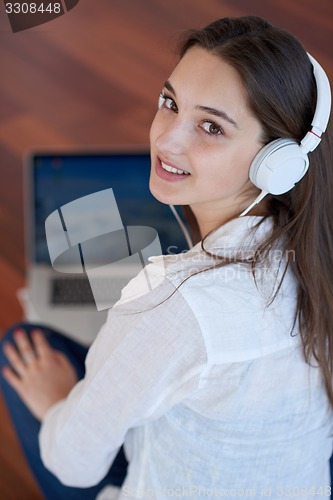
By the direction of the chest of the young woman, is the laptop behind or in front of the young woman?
in front

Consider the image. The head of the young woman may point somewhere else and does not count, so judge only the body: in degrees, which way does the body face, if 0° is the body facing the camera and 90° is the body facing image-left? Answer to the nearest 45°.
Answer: approximately 135°

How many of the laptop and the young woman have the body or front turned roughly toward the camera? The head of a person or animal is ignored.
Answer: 1

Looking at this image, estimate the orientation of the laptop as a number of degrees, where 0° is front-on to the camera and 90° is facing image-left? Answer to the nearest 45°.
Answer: approximately 0°

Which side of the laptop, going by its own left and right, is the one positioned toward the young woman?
front
